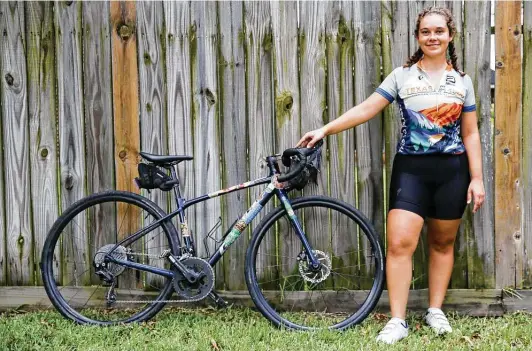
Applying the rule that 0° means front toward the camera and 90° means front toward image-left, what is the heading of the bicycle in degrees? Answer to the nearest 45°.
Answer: approximately 270°

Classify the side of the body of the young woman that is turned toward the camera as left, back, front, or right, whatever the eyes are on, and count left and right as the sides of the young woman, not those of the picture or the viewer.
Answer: front
